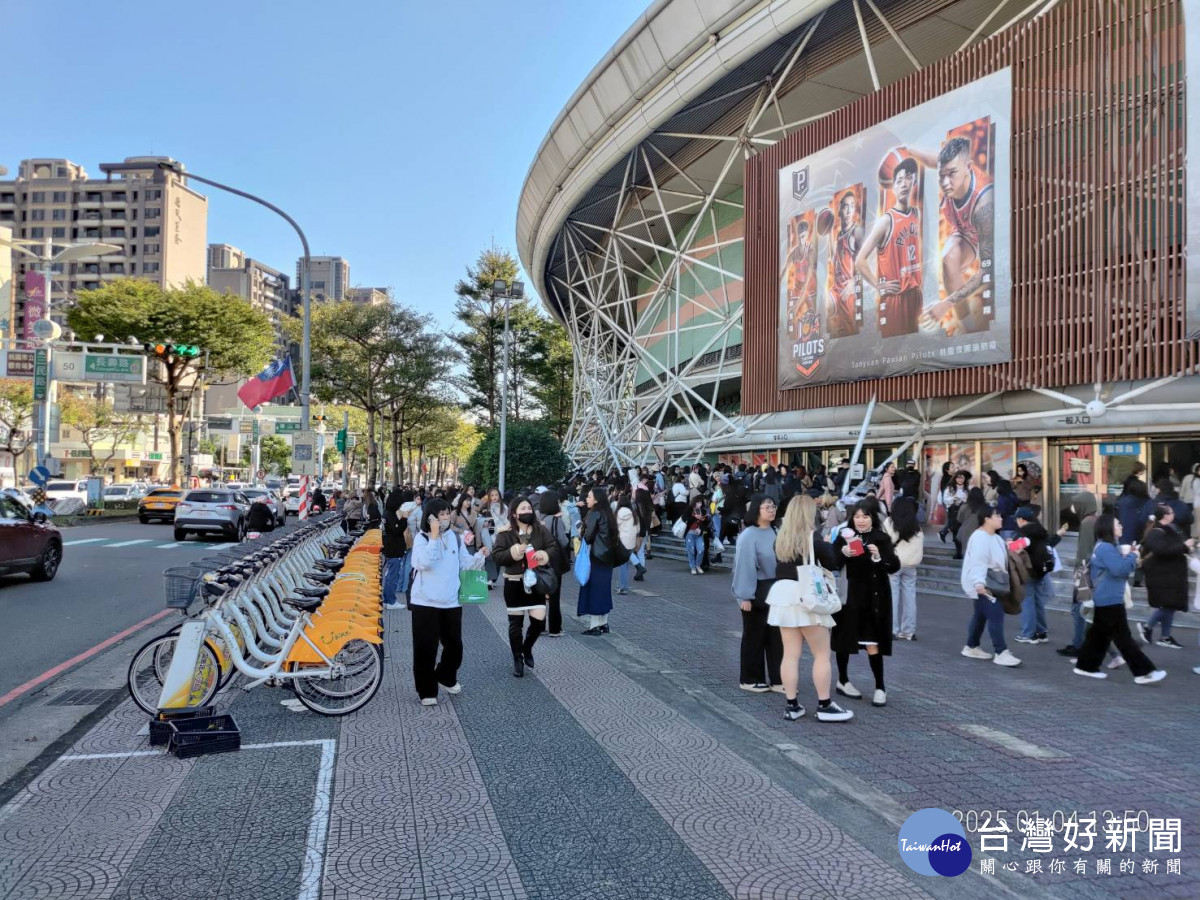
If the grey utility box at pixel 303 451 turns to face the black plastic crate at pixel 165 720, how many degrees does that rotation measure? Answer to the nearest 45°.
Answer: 0° — it already faces it

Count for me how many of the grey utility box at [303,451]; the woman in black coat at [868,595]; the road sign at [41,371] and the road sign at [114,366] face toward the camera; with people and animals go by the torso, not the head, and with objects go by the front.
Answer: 4

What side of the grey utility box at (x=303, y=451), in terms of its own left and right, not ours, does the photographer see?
front

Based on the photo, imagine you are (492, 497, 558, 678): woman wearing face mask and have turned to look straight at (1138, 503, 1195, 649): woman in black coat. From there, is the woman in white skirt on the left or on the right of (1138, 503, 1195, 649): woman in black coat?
right

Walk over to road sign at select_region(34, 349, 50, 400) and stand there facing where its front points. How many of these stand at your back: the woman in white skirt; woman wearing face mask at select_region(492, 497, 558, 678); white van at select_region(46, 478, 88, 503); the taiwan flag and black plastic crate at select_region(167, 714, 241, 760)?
1

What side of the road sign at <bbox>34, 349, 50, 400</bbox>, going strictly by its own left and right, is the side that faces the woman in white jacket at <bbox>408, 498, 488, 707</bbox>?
front

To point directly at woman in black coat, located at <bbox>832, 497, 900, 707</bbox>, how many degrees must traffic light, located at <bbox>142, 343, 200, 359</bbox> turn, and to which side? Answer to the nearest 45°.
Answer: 0° — it already faces them

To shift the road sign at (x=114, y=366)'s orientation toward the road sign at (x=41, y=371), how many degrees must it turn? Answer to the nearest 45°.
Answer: approximately 90° to its right

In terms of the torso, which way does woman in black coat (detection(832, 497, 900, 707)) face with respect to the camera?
toward the camera

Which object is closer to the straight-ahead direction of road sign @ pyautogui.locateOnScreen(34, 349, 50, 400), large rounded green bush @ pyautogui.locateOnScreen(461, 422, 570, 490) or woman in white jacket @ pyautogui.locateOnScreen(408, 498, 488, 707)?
the woman in white jacket

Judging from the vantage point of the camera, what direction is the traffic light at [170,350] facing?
facing the viewer

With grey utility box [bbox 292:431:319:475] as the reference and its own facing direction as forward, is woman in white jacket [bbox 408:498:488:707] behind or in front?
in front

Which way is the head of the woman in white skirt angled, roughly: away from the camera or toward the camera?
away from the camera

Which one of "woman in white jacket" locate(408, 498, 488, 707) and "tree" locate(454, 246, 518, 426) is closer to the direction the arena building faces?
the woman in white jacket

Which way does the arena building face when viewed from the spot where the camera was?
facing the viewer and to the left of the viewer

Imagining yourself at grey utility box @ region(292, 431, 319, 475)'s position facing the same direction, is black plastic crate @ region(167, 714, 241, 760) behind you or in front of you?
in front

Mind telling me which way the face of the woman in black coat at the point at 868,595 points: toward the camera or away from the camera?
toward the camera

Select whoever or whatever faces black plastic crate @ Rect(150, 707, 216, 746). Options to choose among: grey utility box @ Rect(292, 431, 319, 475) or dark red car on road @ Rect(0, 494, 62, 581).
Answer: the grey utility box

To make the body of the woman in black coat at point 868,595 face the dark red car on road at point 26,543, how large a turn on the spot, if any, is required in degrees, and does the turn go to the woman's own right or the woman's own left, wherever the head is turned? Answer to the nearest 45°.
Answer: approximately 90° to the woman's own right

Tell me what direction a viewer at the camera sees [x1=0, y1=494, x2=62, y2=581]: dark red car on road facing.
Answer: facing away from the viewer and to the right of the viewer
